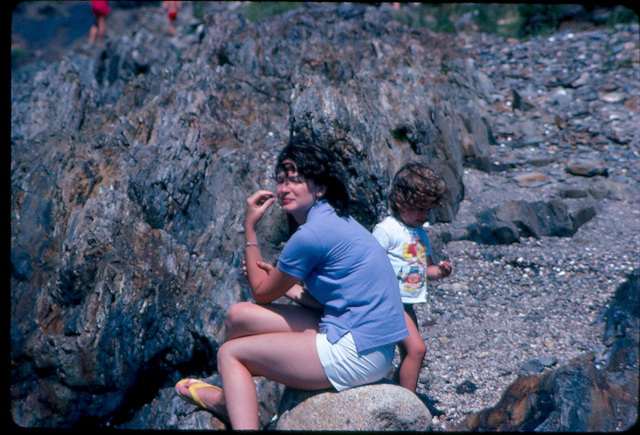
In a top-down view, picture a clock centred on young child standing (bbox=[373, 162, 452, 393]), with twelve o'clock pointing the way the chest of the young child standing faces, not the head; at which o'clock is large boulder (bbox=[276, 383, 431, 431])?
The large boulder is roughly at 2 o'clock from the young child standing.

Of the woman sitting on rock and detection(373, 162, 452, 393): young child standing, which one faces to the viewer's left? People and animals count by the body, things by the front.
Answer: the woman sitting on rock

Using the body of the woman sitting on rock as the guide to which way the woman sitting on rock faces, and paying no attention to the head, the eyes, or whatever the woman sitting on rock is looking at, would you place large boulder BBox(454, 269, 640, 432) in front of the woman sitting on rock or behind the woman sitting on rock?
behind

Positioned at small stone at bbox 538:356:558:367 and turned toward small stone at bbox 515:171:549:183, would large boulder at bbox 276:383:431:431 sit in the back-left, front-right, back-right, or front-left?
back-left

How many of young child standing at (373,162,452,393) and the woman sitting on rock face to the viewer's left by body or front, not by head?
1

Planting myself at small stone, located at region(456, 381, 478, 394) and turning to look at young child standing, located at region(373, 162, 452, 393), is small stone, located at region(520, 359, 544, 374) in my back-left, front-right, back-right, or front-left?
back-right

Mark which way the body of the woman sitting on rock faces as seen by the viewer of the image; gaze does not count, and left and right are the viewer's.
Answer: facing to the left of the viewer

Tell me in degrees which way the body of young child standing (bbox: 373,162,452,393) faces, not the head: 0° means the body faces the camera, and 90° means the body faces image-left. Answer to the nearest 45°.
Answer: approximately 315°
